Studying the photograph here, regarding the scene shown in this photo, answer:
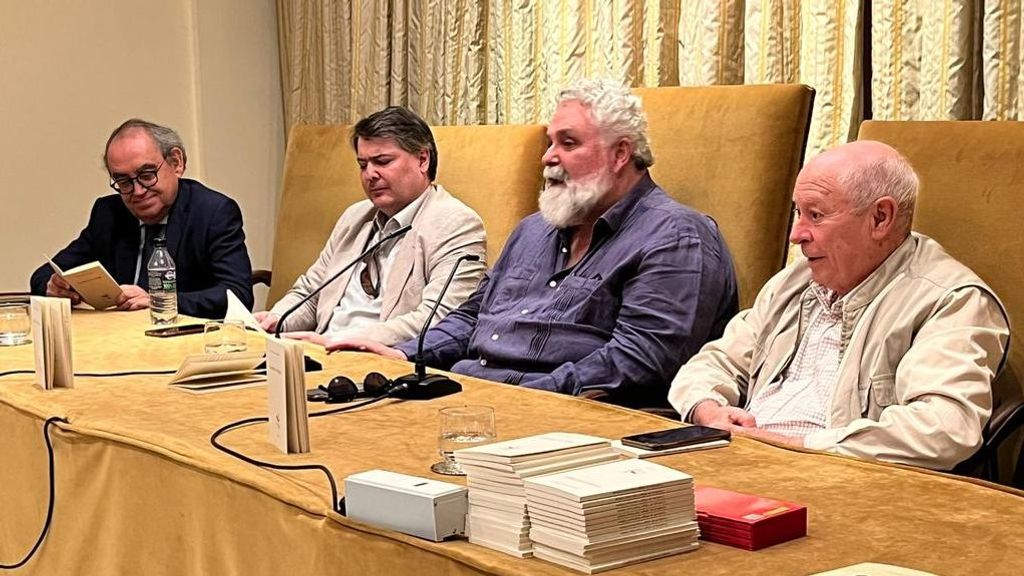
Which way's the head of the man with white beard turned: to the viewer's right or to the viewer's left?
to the viewer's left

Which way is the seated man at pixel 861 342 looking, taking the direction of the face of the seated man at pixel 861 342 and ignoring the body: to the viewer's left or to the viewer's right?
to the viewer's left

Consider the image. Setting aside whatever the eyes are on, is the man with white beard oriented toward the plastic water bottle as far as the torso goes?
no

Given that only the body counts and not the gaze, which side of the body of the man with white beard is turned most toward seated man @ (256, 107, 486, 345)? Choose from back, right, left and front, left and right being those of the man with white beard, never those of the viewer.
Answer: right

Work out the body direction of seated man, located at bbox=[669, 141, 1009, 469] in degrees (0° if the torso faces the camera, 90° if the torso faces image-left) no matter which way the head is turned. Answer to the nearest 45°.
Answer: approximately 45°

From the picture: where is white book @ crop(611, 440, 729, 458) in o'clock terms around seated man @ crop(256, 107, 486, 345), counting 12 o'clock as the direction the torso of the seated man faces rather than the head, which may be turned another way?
The white book is roughly at 10 o'clock from the seated man.

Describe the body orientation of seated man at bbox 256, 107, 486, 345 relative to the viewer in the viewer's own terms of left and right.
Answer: facing the viewer and to the left of the viewer

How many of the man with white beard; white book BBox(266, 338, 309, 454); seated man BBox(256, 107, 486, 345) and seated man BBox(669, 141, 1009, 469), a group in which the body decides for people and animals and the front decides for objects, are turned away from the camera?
0

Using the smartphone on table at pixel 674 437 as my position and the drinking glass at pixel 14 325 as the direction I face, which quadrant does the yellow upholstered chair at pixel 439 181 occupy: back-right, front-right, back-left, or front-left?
front-right

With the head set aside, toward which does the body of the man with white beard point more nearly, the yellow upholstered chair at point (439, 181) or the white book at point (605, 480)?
the white book

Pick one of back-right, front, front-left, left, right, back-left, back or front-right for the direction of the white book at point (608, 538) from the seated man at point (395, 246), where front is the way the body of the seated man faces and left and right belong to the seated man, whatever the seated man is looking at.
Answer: front-left

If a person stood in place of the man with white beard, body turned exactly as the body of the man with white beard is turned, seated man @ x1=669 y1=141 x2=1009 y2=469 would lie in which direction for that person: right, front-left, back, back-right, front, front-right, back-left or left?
left

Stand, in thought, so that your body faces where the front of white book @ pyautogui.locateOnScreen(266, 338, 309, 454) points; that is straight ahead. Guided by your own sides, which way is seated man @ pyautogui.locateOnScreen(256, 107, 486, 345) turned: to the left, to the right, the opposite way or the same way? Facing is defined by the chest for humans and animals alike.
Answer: the same way

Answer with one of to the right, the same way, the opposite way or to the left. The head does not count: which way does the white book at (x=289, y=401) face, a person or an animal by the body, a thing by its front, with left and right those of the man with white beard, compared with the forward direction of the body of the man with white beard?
the same way

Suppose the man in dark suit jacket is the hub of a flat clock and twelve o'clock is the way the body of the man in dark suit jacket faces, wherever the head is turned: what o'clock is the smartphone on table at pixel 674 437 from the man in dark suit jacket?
The smartphone on table is roughly at 10 o'clock from the man in dark suit jacket.

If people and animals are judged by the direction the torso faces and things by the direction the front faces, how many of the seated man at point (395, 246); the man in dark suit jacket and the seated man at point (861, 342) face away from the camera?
0

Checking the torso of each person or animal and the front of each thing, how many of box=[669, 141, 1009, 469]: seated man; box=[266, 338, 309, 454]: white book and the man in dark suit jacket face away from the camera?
0

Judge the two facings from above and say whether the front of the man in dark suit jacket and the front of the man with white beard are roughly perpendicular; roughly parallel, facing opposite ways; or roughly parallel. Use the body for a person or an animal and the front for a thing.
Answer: roughly parallel

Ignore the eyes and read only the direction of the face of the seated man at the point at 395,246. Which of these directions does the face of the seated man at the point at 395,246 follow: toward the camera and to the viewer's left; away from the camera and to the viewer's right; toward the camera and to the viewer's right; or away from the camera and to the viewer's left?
toward the camera and to the viewer's left
